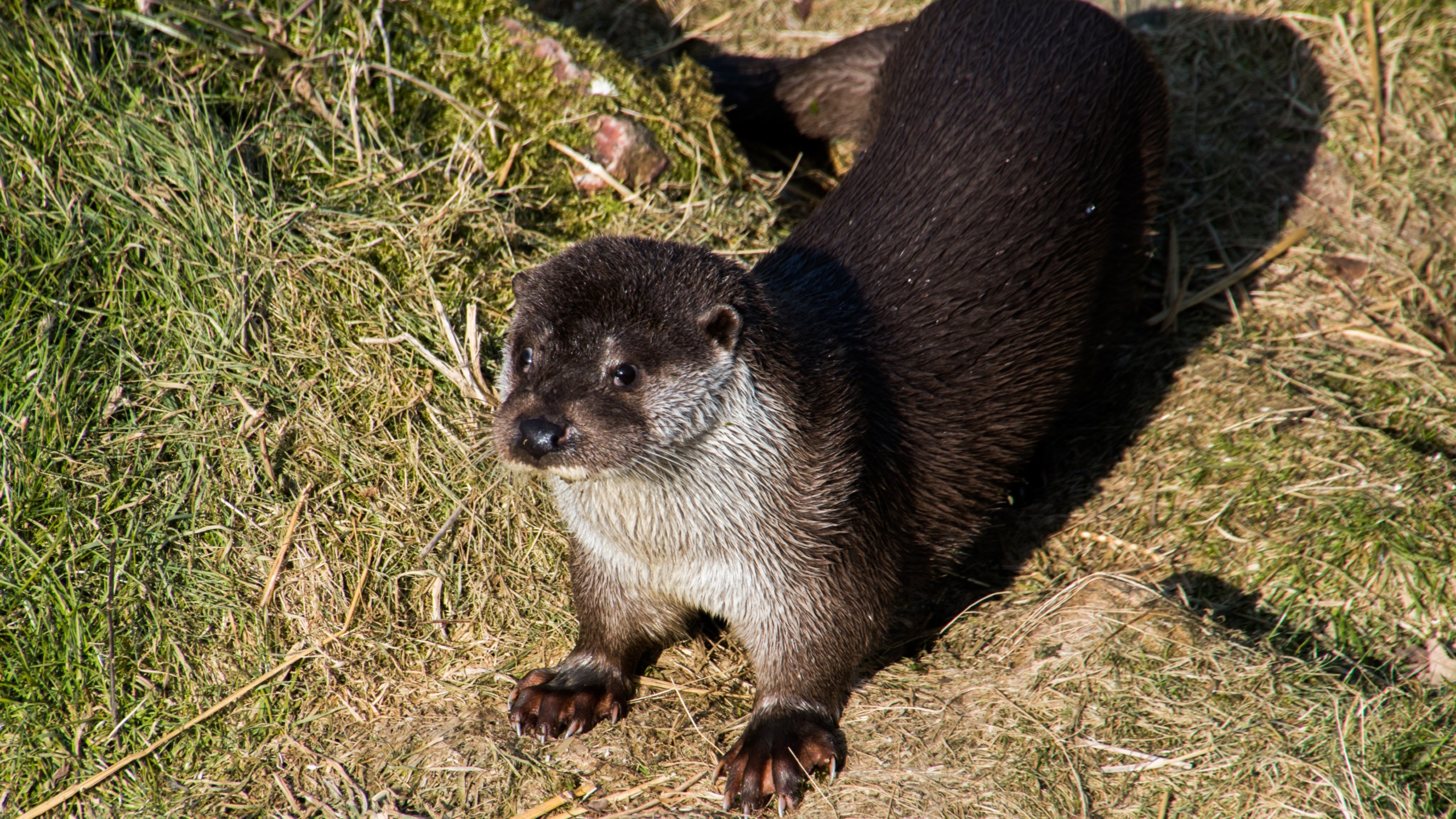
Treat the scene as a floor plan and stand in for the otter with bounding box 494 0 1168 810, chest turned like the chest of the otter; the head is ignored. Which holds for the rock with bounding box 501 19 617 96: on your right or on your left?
on your right

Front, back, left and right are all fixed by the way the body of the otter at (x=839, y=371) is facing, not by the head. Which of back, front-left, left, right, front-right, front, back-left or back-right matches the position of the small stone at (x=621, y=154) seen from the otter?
right

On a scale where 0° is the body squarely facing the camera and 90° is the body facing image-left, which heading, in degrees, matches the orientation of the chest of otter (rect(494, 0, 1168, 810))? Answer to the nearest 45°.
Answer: approximately 45°
